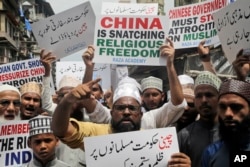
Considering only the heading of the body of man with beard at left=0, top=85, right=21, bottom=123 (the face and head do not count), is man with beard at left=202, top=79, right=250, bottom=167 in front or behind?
in front

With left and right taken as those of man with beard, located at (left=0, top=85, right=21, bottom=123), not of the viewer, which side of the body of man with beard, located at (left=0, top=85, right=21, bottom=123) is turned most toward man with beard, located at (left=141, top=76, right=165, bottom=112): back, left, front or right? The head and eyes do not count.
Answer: left

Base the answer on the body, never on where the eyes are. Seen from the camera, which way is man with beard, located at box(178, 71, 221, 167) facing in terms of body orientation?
toward the camera

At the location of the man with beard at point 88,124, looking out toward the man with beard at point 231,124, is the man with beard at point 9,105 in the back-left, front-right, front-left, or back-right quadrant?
back-left

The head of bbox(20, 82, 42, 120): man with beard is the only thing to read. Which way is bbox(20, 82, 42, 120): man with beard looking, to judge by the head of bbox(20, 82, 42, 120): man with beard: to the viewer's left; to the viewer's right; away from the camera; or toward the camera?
toward the camera

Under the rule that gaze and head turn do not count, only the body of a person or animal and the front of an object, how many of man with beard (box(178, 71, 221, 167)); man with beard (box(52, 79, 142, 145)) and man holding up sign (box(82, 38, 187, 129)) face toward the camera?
3

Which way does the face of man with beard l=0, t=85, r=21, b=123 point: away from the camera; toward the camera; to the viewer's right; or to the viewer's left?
toward the camera

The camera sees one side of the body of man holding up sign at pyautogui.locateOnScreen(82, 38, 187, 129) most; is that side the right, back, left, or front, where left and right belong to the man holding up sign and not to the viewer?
front

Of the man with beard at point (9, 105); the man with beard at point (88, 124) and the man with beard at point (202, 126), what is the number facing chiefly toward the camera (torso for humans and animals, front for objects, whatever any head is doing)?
3

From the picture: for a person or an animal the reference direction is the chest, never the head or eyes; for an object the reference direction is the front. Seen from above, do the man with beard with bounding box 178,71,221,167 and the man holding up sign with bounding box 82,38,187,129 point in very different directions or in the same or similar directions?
same or similar directions

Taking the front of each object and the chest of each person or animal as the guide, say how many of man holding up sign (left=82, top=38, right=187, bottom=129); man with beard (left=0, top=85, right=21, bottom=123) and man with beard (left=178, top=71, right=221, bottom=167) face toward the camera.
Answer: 3

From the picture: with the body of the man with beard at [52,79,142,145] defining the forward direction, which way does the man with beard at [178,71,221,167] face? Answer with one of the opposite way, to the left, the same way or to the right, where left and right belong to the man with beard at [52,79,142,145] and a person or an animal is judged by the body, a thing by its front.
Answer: the same way

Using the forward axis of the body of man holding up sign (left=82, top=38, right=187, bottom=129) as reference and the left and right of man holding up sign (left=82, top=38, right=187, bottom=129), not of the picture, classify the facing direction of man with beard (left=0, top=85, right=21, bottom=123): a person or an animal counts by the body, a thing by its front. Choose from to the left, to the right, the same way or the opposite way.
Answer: the same way
